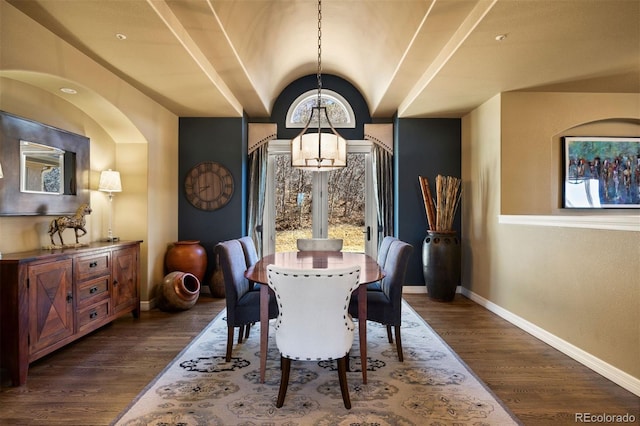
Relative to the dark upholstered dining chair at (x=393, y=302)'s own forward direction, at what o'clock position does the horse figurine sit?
The horse figurine is roughly at 12 o'clock from the dark upholstered dining chair.

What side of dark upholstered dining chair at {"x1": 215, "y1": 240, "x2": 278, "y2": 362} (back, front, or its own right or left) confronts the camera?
right

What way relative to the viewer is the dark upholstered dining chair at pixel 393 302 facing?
to the viewer's left

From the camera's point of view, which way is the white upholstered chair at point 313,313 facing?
away from the camera

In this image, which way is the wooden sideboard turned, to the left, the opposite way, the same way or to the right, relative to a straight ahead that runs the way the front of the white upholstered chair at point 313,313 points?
to the right

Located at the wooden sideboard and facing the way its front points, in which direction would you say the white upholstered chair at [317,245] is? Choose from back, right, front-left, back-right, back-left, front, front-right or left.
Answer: front-left

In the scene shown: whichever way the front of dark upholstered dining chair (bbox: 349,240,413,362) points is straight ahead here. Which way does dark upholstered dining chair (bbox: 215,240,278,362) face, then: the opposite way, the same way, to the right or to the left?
the opposite way

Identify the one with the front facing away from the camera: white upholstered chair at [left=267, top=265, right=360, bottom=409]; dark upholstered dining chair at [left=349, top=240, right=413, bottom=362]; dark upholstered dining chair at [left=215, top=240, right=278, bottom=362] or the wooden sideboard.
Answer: the white upholstered chair

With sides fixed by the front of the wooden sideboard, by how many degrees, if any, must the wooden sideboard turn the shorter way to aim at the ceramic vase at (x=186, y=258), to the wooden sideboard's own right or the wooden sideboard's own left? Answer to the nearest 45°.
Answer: approximately 90° to the wooden sideboard's own left

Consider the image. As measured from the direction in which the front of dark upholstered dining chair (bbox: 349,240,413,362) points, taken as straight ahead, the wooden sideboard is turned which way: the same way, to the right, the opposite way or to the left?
the opposite way

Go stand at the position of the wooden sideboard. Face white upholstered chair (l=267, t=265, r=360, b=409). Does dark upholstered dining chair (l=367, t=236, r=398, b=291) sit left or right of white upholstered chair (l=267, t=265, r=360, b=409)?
left

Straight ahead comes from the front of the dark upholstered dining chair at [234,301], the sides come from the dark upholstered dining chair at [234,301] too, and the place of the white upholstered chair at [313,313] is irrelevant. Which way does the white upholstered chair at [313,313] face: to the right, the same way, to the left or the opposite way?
to the left
